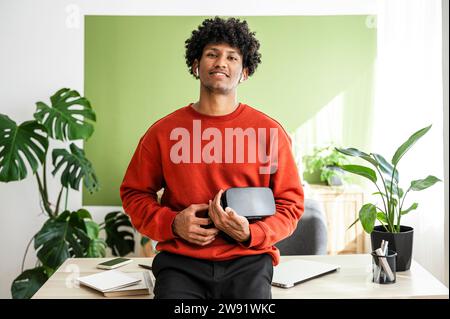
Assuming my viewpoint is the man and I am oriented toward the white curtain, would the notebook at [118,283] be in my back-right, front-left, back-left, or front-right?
back-left

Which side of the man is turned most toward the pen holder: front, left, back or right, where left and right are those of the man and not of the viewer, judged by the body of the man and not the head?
left

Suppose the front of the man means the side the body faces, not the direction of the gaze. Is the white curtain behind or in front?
behind

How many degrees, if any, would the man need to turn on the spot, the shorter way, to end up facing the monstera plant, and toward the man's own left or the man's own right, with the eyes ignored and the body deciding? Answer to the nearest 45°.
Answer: approximately 135° to the man's own right

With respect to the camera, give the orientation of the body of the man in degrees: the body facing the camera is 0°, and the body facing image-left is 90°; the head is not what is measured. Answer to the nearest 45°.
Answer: approximately 0°

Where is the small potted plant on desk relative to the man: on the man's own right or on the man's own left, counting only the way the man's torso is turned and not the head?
on the man's own left
